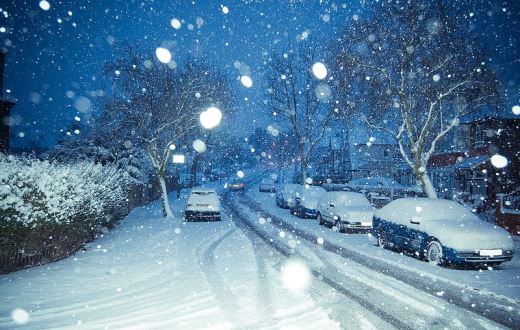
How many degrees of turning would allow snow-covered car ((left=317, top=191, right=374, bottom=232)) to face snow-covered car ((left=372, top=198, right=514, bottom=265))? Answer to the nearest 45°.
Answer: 0° — it already faces it

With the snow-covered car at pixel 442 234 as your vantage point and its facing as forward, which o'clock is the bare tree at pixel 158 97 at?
The bare tree is roughly at 5 o'clock from the snow-covered car.

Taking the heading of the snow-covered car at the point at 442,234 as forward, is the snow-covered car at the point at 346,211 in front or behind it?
behind

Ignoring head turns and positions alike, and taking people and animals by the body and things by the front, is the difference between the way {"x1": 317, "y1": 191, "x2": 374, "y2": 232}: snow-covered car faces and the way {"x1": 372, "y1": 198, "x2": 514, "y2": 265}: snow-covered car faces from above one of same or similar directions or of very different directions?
same or similar directions

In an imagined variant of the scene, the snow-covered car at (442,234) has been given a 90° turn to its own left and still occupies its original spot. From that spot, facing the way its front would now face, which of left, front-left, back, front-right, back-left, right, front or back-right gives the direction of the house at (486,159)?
front-left

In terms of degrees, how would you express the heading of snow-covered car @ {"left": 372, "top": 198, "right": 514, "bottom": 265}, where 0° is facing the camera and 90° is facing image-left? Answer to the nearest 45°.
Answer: approximately 315°

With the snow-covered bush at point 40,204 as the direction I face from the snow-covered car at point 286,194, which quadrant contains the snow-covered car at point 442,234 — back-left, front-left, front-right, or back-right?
front-left

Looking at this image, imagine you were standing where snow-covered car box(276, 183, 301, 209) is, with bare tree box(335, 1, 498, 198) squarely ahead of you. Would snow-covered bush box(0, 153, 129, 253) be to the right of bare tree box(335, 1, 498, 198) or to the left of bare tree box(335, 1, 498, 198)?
right

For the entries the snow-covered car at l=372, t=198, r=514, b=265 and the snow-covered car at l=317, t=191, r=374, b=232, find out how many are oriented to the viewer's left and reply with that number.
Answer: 0

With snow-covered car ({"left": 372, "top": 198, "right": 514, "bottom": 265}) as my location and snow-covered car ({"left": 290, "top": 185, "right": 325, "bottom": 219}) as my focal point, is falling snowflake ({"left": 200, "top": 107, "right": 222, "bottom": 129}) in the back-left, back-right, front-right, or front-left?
back-left

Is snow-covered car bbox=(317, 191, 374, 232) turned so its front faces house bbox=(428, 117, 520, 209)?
no

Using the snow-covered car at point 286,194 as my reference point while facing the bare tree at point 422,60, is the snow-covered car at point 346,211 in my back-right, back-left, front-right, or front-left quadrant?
front-right

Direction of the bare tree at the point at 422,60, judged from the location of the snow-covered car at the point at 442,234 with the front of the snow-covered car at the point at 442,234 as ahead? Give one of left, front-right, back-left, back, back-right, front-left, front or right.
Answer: back-left
